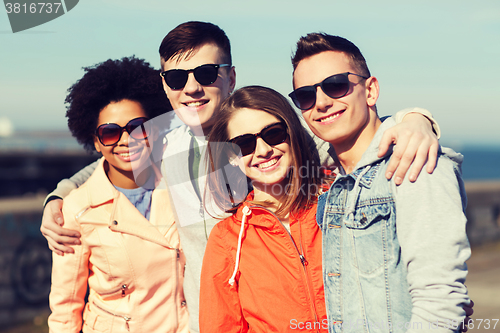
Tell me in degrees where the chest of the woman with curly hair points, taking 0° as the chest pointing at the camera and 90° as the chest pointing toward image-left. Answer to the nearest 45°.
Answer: approximately 315°

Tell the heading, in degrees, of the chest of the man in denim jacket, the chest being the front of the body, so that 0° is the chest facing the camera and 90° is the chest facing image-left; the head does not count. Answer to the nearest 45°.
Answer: approximately 45°

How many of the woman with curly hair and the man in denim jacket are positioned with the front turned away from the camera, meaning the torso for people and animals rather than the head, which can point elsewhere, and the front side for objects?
0

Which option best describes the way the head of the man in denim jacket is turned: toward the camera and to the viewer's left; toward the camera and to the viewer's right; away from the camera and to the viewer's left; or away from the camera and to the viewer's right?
toward the camera and to the viewer's left

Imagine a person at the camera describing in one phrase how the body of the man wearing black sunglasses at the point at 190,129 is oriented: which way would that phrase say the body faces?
toward the camera

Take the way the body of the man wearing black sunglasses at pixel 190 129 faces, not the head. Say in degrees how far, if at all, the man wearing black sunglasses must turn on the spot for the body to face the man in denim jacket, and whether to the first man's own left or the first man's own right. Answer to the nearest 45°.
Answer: approximately 45° to the first man's own left

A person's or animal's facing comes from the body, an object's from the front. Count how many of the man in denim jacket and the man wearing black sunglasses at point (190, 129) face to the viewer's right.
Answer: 0
